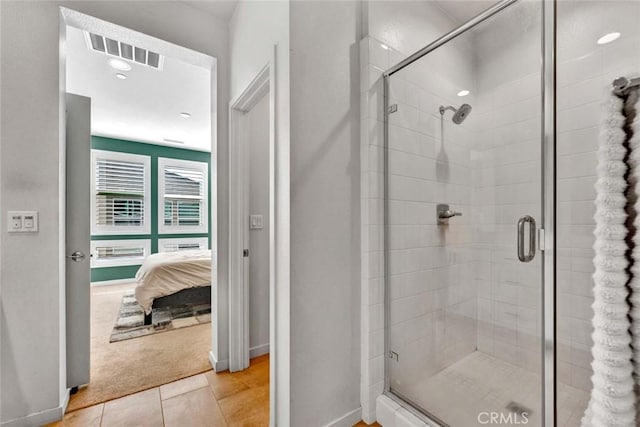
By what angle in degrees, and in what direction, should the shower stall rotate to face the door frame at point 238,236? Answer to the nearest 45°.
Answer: approximately 45° to its right

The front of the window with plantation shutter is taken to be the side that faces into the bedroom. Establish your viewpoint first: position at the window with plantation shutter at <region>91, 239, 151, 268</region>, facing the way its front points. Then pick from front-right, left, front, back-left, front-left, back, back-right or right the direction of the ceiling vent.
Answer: front

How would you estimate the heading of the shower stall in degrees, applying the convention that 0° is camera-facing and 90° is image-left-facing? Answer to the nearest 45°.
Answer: approximately 45°

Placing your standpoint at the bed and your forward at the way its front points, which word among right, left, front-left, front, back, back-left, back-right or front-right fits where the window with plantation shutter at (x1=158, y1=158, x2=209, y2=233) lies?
right

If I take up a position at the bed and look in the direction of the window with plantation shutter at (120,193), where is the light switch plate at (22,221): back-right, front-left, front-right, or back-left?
back-left

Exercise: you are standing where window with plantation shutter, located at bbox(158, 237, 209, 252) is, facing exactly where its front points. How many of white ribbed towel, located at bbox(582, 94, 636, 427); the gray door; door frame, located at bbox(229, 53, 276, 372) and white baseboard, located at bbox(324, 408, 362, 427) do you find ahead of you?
4

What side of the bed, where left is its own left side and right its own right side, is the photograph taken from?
left

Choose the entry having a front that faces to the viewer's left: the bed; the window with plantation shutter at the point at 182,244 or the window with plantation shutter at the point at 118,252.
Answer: the bed

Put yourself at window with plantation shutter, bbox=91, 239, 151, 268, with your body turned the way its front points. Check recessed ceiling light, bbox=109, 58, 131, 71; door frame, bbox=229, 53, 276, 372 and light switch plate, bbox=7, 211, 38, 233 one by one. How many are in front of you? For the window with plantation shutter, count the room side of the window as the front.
3

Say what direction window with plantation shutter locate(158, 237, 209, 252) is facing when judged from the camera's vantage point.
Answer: facing the viewer

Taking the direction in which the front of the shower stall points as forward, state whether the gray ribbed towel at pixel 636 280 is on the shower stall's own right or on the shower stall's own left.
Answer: on the shower stall's own left

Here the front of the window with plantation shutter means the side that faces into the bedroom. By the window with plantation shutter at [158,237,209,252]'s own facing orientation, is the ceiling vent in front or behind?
in front

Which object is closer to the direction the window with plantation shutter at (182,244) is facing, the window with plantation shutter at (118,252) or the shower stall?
the shower stall

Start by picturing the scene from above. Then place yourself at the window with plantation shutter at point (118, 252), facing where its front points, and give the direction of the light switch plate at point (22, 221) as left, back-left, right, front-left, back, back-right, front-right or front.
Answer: front

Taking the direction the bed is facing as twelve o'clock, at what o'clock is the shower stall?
The shower stall is roughly at 8 o'clock from the bed.

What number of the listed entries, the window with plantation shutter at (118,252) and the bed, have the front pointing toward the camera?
1

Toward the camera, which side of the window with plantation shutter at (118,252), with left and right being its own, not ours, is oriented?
front
